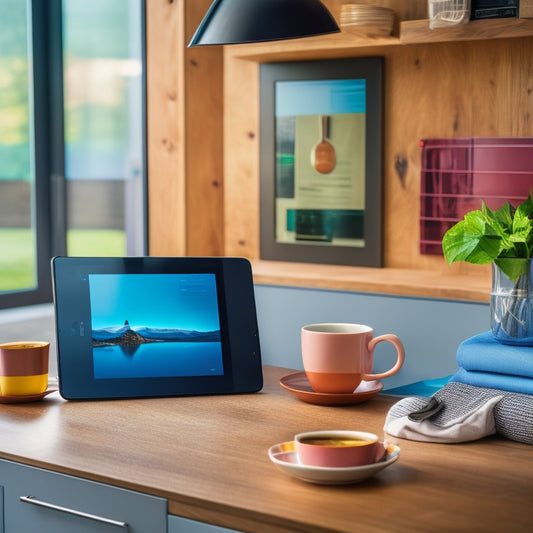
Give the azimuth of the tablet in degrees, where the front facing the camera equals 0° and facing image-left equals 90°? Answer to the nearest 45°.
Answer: approximately 0°

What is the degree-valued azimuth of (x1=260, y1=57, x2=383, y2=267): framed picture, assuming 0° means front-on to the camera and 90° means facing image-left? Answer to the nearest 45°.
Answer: approximately 45°

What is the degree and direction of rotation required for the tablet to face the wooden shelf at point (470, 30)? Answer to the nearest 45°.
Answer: approximately 135° to its left

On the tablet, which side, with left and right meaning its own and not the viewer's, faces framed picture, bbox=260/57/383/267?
back

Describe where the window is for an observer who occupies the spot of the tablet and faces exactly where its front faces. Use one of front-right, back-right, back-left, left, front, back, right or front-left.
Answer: back

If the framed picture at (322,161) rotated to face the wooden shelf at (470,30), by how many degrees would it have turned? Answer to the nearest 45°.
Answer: approximately 90° to its left
